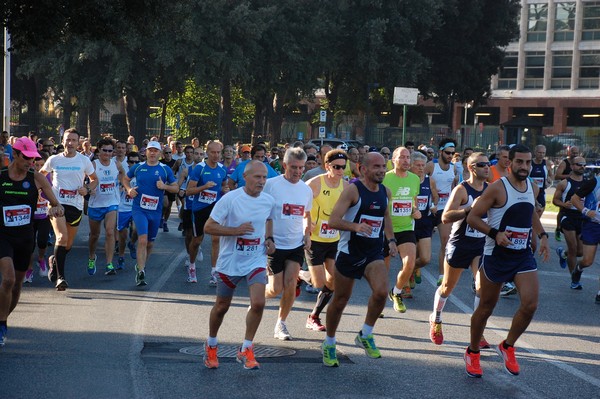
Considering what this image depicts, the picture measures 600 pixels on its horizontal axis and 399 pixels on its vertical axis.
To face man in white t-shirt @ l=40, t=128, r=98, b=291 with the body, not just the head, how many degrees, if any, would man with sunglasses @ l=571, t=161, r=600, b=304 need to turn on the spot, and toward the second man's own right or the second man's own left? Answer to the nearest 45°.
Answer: approximately 135° to the second man's own right

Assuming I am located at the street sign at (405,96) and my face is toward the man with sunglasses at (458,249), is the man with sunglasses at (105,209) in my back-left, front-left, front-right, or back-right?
front-right

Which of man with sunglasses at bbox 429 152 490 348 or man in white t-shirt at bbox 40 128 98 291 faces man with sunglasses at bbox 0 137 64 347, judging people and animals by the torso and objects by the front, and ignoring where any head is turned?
the man in white t-shirt

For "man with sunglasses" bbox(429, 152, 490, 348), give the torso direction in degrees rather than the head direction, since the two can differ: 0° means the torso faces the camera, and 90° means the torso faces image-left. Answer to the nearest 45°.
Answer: approximately 315°

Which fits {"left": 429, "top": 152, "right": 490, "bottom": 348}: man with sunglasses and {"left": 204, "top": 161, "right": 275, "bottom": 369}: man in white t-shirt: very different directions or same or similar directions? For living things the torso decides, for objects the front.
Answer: same or similar directions

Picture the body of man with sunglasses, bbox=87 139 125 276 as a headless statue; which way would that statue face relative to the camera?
toward the camera

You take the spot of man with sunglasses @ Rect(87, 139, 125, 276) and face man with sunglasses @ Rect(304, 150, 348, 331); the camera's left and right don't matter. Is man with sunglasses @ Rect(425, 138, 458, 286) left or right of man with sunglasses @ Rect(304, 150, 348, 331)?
left

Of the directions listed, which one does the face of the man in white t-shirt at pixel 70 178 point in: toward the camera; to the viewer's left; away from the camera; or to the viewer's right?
toward the camera

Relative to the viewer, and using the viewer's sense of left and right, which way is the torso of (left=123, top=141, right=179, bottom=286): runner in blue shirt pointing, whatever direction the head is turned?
facing the viewer

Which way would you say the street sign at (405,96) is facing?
toward the camera

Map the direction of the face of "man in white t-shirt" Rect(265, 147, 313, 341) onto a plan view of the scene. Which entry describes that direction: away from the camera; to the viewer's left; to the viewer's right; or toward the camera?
toward the camera

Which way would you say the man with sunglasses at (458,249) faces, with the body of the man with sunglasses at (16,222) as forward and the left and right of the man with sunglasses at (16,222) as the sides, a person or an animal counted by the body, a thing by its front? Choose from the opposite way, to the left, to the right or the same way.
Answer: the same way

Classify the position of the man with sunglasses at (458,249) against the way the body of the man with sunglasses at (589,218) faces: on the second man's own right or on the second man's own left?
on the second man's own right

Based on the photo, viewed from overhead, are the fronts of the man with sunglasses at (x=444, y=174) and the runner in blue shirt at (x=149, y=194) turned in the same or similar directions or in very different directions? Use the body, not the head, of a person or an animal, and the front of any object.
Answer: same or similar directions

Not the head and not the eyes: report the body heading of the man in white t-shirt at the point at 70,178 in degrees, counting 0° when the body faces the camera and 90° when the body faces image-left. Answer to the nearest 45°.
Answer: approximately 0°

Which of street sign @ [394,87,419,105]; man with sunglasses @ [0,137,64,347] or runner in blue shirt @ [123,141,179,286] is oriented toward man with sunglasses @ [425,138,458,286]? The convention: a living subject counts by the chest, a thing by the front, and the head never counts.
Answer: the street sign

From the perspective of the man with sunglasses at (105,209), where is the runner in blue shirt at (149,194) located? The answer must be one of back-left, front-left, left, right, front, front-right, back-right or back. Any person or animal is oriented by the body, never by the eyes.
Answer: front-left

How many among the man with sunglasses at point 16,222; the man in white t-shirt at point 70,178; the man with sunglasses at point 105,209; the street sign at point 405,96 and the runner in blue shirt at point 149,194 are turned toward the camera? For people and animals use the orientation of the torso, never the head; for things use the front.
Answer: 5

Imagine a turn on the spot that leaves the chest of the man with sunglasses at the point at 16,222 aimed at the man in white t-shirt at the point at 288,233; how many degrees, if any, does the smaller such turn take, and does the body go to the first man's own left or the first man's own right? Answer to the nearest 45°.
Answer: approximately 90° to the first man's own left

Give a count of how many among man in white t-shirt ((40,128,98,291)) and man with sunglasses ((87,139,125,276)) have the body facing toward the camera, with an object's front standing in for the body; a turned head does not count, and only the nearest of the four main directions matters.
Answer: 2
